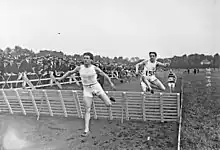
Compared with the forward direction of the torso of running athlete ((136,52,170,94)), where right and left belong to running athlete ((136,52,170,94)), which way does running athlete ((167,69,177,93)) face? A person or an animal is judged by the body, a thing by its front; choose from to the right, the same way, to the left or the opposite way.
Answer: the same way

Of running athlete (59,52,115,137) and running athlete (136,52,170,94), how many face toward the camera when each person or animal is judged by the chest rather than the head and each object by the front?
2

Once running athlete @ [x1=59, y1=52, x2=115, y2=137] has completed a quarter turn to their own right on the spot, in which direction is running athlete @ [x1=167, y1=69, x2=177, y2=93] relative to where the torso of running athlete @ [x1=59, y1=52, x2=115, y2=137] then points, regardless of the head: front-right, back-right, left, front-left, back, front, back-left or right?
right

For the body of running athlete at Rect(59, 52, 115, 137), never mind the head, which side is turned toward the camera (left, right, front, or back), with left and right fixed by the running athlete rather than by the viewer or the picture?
front

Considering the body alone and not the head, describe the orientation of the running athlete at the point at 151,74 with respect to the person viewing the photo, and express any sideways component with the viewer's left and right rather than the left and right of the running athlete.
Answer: facing the viewer
